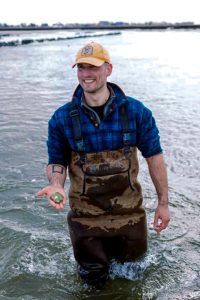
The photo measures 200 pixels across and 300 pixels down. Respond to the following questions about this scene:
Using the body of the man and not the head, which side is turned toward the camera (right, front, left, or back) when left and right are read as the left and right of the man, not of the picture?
front

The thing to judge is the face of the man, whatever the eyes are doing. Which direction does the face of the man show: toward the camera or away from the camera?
toward the camera
